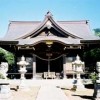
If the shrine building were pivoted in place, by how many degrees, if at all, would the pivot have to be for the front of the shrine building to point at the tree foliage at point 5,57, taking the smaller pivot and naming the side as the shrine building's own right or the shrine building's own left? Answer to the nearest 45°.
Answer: approximately 135° to the shrine building's own right

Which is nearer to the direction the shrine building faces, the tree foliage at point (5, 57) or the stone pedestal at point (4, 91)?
the stone pedestal

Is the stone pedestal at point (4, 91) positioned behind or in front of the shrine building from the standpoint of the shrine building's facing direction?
in front

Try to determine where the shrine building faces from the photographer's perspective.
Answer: facing the viewer
